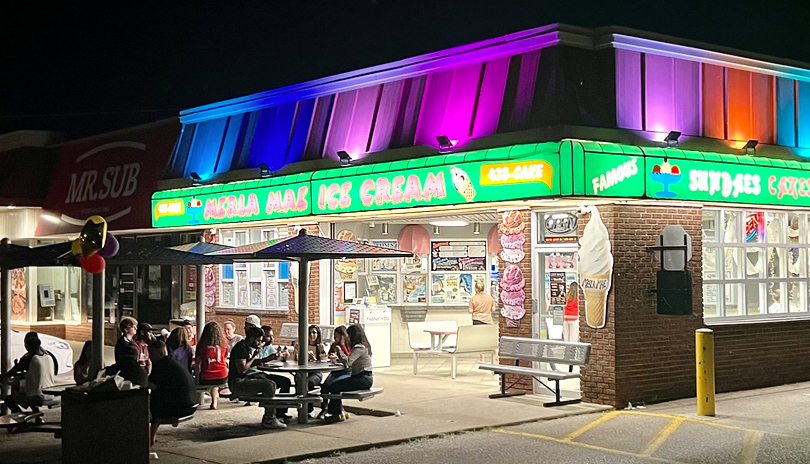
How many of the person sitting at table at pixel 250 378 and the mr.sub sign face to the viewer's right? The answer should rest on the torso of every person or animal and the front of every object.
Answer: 1

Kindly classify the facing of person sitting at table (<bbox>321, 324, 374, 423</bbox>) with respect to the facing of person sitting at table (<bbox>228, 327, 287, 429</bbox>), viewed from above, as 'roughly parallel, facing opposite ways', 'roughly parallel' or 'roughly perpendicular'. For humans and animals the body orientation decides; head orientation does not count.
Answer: roughly parallel, facing opposite ways

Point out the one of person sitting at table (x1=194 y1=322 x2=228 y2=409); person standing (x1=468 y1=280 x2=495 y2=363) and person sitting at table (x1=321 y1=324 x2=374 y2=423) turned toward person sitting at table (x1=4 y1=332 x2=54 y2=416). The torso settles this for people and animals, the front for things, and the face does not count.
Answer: person sitting at table (x1=321 y1=324 x2=374 y2=423)

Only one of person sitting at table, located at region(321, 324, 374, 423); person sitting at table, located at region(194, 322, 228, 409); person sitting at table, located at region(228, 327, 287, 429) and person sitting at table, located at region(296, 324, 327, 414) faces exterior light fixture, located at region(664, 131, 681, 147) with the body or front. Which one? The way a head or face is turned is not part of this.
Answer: person sitting at table, located at region(228, 327, 287, 429)

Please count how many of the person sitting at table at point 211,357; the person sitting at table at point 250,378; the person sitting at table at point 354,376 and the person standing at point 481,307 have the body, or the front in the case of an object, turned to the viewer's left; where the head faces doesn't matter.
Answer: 1

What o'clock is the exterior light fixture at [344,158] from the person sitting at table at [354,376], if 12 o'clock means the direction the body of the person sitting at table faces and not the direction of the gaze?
The exterior light fixture is roughly at 3 o'clock from the person sitting at table.

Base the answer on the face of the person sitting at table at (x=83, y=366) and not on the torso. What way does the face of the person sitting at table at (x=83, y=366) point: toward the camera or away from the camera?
away from the camera

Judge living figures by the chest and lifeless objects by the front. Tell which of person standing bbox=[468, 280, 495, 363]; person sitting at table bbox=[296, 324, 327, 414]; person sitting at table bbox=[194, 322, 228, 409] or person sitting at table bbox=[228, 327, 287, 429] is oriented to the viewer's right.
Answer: person sitting at table bbox=[228, 327, 287, 429]

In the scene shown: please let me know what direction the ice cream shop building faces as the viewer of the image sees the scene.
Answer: facing the viewer and to the left of the viewer

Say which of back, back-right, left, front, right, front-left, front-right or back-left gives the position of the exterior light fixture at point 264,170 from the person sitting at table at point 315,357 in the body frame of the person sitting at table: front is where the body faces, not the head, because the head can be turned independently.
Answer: back-right

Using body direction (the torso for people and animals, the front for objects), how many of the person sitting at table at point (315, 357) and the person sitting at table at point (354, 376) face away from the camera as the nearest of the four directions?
0

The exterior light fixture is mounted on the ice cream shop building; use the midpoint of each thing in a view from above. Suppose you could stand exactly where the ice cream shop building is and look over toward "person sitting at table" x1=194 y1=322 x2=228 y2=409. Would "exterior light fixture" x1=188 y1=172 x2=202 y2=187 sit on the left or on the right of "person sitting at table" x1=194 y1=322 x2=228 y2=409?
right

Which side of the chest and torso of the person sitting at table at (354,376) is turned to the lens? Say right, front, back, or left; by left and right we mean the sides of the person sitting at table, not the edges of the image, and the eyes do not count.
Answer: left

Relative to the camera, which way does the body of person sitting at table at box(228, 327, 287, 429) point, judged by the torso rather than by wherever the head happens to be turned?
to the viewer's right

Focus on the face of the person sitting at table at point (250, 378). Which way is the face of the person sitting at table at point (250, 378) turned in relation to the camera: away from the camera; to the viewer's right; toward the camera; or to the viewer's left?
to the viewer's right

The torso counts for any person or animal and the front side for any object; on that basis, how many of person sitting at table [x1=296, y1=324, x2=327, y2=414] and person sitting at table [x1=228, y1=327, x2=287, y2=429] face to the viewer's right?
1

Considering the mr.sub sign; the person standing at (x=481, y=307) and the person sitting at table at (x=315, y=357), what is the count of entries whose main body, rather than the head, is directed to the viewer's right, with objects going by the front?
0
